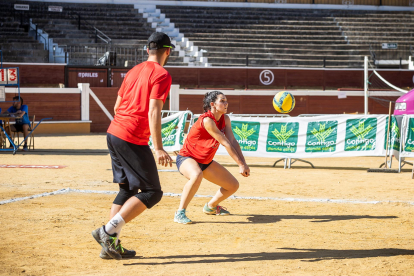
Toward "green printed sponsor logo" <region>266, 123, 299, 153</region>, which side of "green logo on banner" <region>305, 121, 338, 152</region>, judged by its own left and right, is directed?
right

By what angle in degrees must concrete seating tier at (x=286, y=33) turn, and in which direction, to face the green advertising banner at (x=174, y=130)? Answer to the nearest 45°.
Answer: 0° — it already faces it

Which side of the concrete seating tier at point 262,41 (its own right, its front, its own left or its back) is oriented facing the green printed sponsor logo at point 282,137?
front

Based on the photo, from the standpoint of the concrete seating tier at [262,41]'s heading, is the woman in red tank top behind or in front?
in front

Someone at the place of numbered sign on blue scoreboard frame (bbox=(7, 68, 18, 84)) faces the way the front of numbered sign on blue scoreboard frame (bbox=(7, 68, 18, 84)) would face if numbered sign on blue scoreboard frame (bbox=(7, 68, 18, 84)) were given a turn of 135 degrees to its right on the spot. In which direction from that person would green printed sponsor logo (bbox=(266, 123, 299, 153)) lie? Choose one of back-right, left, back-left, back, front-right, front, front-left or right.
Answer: back

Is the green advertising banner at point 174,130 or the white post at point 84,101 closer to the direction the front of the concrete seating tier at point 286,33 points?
the green advertising banner

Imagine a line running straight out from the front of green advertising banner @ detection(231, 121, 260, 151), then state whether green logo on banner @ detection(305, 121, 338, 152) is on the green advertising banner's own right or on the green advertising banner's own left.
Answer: on the green advertising banner's own left

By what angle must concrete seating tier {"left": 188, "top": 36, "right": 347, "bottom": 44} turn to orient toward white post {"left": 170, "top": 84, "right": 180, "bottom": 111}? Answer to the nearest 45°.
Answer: approximately 45° to its right
